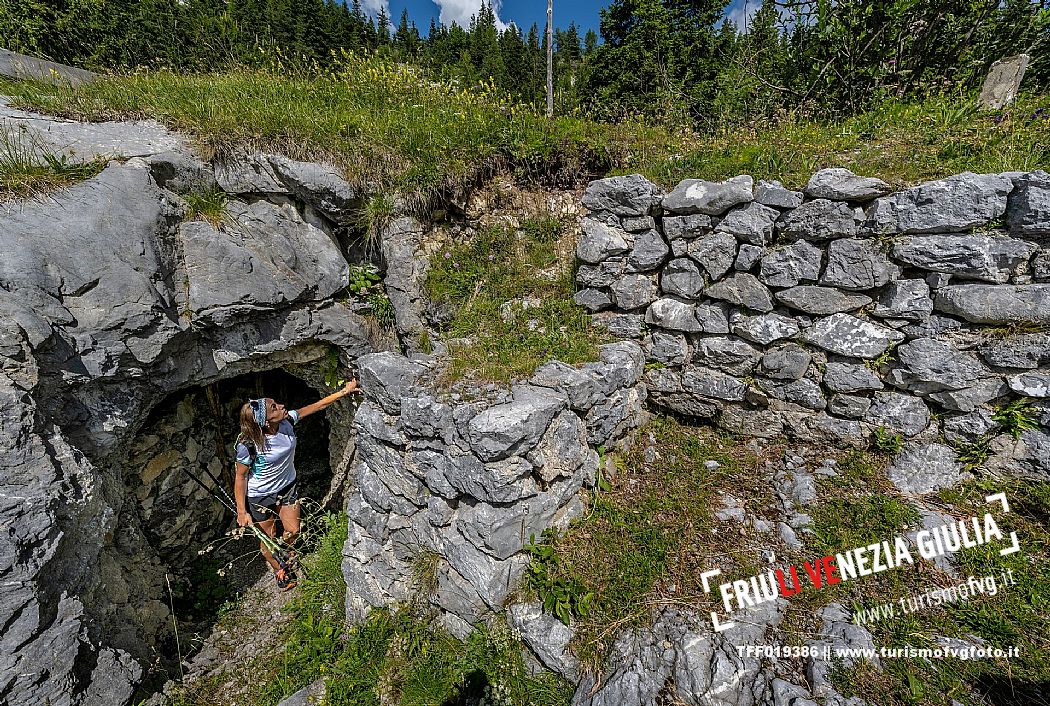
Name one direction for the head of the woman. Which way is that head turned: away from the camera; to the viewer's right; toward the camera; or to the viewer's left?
to the viewer's right

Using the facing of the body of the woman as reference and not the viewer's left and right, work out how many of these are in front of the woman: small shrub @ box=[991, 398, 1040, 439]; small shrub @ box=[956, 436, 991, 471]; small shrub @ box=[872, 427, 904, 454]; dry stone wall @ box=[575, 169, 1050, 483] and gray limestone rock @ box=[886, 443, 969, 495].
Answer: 5

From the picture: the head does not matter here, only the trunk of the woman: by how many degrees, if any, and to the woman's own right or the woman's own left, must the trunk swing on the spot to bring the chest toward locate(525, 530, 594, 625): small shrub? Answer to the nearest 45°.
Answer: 0° — they already face it

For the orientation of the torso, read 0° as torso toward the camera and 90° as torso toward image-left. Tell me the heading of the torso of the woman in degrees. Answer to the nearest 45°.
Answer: approximately 315°
